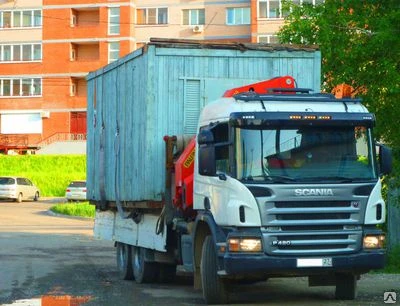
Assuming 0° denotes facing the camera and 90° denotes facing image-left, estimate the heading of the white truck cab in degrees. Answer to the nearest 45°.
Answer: approximately 315°

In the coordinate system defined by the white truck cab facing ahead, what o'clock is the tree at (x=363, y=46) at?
The tree is roughly at 8 o'clock from the white truck cab.

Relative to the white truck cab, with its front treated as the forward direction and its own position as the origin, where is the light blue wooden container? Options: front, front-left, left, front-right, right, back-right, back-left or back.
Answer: back
